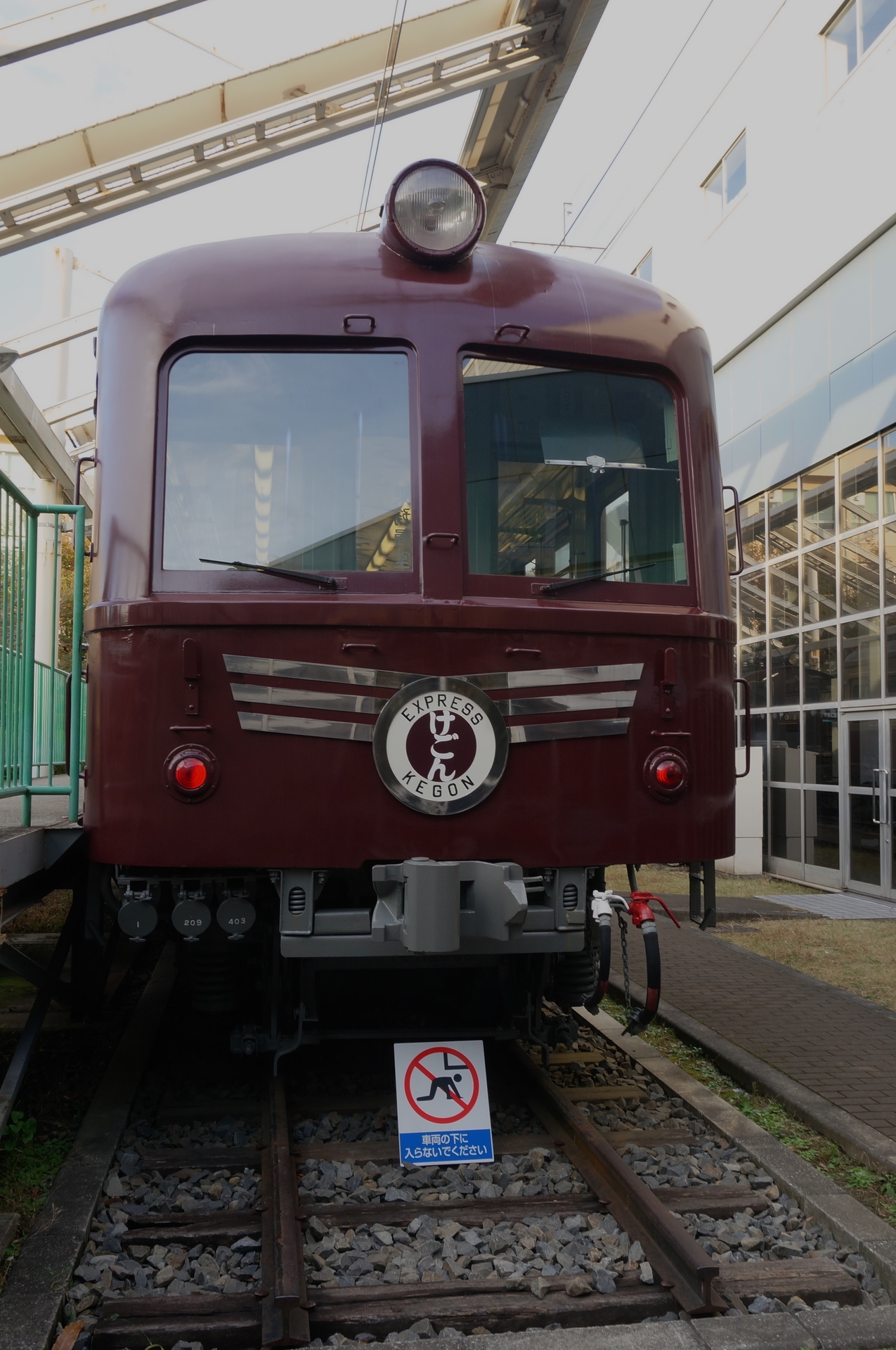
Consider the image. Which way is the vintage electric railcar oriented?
toward the camera

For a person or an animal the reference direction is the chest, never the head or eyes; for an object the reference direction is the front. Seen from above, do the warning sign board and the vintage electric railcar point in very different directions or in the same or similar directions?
same or similar directions

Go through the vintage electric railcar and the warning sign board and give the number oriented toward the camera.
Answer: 2

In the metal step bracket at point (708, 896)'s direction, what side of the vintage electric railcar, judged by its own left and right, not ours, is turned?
left

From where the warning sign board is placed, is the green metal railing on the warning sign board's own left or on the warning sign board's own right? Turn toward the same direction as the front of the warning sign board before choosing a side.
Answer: on the warning sign board's own right

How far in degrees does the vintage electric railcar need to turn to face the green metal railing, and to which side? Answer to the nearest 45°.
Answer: approximately 90° to its right
